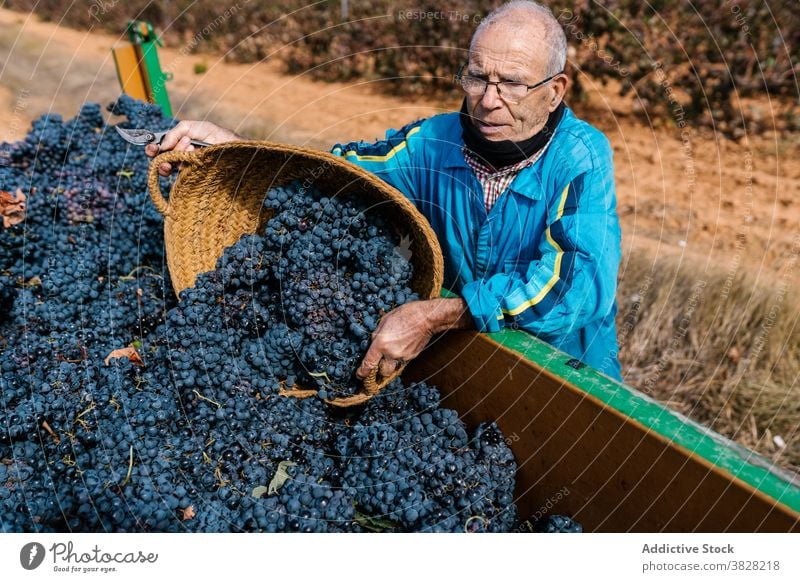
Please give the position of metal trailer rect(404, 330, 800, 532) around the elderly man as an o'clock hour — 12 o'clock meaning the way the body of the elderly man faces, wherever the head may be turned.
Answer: The metal trailer is roughly at 10 o'clock from the elderly man.

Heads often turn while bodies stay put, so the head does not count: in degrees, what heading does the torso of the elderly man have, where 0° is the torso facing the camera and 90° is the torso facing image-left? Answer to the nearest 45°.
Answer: approximately 45°
